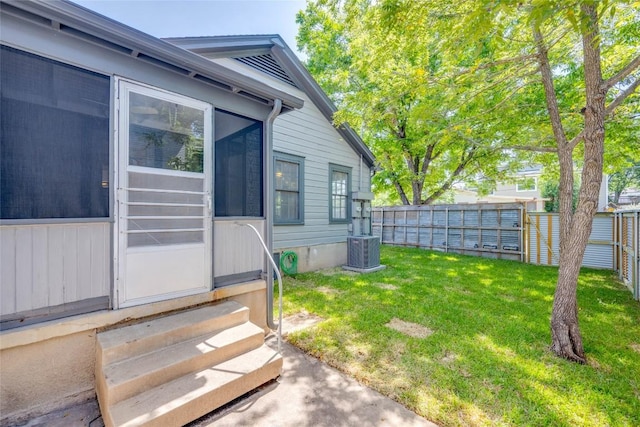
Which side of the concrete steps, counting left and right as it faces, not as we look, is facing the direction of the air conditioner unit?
left

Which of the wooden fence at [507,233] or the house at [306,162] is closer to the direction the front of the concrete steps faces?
the wooden fence

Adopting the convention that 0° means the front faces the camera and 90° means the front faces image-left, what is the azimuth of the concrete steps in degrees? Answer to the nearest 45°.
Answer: approximately 315°

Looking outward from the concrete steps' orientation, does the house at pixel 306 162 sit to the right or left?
on its left

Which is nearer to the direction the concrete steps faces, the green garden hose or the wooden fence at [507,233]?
the wooden fence

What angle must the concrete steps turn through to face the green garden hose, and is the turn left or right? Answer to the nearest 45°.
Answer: approximately 90° to its left
